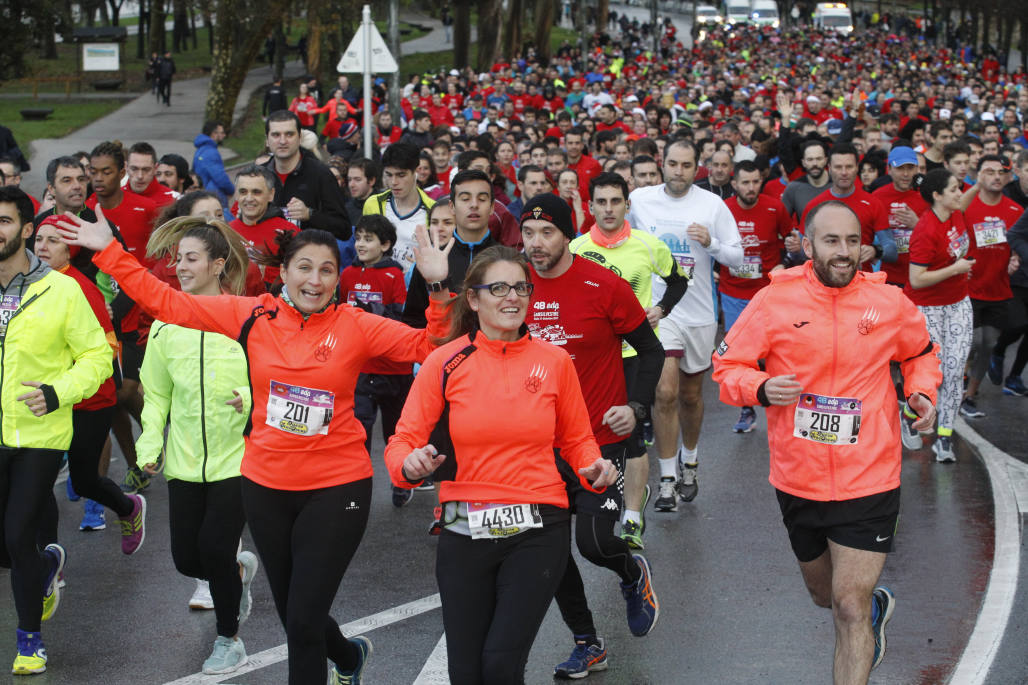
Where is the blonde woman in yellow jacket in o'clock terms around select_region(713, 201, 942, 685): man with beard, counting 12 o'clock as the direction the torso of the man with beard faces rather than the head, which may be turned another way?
The blonde woman in yellow jacket is roughly at 3 o'clock from the man with beard.

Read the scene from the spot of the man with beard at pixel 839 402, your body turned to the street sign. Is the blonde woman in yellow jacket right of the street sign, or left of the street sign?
left

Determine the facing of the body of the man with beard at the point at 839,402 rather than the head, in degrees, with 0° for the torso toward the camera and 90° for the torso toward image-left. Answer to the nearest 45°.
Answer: approximately 0°

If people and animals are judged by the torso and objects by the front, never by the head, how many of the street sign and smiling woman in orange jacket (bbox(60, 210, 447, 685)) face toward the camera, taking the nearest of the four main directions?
1

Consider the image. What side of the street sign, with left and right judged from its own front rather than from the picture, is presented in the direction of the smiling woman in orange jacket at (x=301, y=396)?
back

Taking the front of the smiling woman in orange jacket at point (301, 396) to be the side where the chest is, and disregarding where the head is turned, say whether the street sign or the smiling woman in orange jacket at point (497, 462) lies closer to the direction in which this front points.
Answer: the smiling woman in orange jacket

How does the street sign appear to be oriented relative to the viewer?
away from the camera

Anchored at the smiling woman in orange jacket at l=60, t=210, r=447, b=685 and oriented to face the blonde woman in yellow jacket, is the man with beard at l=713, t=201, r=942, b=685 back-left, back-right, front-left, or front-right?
back-right

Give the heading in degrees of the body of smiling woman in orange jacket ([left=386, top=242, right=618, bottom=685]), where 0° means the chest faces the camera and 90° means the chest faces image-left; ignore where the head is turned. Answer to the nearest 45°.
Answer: approximately 0°

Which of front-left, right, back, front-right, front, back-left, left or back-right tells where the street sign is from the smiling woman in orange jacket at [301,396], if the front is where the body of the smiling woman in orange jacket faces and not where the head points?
back

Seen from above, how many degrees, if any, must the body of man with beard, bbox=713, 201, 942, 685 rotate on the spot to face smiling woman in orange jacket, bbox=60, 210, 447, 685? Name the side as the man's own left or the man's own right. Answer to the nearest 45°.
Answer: approximately 90° to the man's own right

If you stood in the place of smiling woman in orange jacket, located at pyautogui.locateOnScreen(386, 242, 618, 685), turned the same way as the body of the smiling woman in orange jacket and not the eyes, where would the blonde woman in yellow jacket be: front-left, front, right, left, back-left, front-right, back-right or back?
back-right
